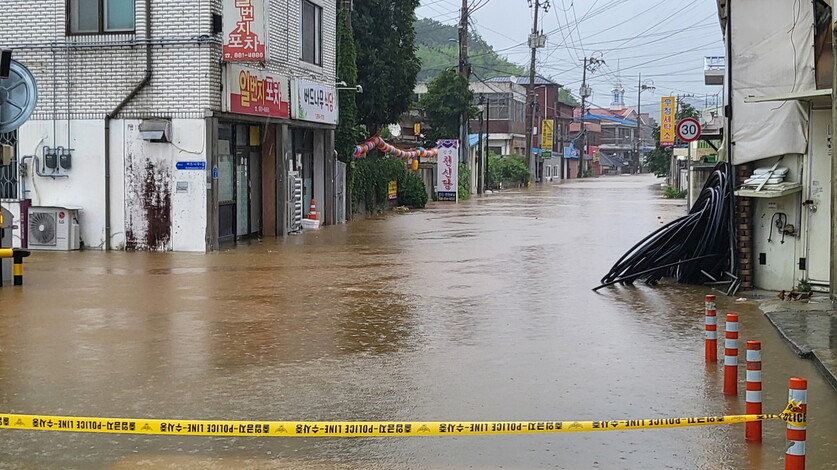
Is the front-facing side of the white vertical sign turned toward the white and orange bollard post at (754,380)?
yes

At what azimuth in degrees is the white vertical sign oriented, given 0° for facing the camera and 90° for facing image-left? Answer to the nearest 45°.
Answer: approximately 0°

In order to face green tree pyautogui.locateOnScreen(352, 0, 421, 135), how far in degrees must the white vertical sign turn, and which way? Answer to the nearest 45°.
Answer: approximately 90° to its right

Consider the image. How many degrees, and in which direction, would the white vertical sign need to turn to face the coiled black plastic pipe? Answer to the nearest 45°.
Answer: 0° — it already faces it

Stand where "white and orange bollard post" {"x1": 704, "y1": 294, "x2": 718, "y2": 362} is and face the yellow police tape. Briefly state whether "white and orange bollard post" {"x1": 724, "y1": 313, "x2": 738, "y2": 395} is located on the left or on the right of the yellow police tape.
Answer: left

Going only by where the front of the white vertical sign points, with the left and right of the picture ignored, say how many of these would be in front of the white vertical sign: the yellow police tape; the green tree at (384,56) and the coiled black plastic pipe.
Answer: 3

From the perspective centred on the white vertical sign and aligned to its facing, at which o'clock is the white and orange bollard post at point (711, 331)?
The white and orange bollard post is roughly at 12 o'clock from the white vertical sign.

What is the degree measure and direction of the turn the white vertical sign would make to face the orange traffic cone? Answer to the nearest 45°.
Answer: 0° — it already faces it
